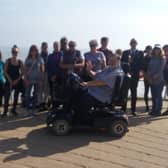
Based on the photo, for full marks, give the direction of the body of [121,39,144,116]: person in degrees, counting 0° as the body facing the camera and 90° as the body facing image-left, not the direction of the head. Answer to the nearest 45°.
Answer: approximately 0°

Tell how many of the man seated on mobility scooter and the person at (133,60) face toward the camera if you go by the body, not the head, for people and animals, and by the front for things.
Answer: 1

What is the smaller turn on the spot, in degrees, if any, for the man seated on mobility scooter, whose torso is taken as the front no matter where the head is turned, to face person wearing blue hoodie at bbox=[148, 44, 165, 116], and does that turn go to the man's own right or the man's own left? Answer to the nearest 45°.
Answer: approximately 135° to the man's own right

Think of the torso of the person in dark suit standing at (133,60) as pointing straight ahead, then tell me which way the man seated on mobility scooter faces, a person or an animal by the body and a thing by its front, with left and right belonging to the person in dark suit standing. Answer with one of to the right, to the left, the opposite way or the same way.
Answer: to the right

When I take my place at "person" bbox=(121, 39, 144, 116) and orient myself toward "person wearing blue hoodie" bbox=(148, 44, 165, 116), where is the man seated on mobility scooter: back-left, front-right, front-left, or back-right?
back-right

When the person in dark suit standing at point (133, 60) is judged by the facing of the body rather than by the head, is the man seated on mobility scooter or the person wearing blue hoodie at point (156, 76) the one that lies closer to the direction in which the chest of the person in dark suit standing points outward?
the man seated on mobility scooter

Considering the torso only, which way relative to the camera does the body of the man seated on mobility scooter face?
to the viewer's left

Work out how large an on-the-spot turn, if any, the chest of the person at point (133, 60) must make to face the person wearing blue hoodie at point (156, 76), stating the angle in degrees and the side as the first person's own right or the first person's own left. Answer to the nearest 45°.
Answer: approximately 90° to the first person's own left

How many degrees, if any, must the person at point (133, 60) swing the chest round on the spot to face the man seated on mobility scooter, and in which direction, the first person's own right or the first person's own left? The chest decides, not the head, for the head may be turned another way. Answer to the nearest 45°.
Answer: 0° — they already face them

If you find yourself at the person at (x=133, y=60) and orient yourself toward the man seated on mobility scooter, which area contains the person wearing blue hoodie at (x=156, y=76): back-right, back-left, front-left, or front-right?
back-left
